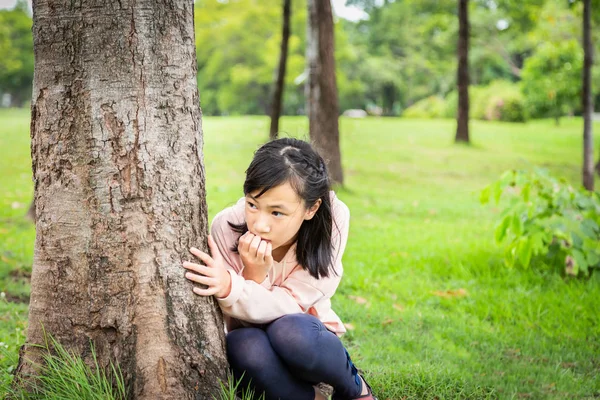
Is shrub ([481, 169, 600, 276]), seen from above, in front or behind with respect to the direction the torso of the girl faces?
behind

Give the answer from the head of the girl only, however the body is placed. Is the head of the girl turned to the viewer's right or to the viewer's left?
to the viewer's left

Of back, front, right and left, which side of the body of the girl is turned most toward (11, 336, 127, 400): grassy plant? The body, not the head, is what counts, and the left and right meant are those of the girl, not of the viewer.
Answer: front

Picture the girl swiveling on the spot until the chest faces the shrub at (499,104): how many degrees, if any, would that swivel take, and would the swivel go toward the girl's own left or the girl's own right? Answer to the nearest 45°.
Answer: approximately 135° to the girl's own right

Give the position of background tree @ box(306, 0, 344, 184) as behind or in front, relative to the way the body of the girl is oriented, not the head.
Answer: behind

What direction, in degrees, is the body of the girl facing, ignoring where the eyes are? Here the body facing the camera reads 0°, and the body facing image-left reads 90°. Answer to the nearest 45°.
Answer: approximately 45°

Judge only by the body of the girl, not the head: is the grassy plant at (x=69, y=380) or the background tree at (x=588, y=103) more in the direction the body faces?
the grassy plant

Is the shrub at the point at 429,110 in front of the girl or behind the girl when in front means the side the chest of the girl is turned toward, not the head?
behind
